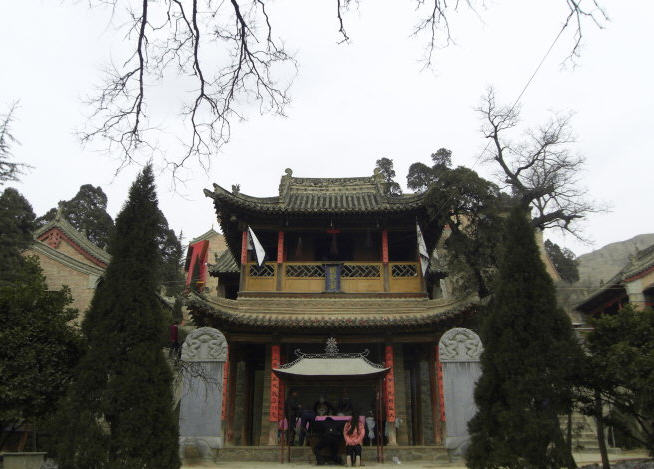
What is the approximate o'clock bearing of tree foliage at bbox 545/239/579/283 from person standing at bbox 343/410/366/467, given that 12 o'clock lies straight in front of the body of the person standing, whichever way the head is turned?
The tree foliage is roughly at 1 o'clock from the person standing.

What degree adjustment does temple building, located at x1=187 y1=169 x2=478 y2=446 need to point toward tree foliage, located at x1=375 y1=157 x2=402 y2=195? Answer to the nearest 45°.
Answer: approximately 180°

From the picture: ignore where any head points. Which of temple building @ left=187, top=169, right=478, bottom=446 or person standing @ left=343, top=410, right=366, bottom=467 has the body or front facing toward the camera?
the temple building

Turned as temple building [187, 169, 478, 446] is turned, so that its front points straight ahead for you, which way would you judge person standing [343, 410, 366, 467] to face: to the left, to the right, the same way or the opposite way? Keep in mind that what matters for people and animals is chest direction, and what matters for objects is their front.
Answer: the opposite way

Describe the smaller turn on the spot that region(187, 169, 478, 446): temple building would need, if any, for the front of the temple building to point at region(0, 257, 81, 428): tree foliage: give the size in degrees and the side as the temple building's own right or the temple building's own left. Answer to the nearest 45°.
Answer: approximately 45° to the temple building's own right

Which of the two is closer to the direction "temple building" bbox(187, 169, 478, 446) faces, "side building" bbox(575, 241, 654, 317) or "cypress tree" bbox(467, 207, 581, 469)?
the cypress tree

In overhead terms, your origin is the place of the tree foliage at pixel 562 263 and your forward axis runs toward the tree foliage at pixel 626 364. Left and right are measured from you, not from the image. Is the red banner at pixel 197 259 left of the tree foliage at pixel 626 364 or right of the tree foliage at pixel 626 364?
right

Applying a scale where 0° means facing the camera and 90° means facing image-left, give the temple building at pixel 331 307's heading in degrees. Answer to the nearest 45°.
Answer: approximately 0°

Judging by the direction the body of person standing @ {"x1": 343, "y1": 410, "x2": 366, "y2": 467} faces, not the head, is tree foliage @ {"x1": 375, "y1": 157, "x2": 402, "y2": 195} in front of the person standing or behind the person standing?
in front

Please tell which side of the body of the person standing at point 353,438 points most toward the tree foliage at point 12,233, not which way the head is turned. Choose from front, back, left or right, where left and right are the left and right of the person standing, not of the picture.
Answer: left

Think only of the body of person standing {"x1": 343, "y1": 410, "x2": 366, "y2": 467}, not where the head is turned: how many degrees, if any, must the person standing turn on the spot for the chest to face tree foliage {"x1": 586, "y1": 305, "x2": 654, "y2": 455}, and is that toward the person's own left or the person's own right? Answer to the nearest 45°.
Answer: approximately 135° to the person's own right

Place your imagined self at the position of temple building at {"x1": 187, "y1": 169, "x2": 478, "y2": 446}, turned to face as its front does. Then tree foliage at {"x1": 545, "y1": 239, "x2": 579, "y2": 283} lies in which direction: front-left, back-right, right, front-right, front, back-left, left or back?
back-left

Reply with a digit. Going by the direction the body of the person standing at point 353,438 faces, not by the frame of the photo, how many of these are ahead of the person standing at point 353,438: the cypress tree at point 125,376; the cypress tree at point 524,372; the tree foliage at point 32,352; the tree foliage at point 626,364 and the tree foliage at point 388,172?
1

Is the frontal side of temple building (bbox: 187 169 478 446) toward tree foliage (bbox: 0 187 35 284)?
no

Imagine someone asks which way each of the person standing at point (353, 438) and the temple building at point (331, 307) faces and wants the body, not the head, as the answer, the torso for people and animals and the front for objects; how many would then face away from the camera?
1

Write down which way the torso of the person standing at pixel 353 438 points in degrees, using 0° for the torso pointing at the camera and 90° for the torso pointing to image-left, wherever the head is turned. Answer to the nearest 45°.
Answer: approximately 180°

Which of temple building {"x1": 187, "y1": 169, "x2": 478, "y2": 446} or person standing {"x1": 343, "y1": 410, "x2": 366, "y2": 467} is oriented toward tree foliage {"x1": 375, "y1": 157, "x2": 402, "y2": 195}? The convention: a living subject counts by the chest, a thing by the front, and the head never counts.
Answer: the person standing
